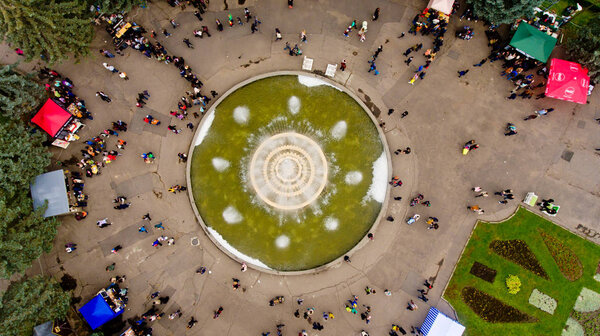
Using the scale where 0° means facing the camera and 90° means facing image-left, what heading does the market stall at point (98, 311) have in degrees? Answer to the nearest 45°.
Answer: approximately 225°

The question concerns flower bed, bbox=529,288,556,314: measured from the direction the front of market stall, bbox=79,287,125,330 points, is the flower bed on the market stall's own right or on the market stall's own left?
on the market stall's own right

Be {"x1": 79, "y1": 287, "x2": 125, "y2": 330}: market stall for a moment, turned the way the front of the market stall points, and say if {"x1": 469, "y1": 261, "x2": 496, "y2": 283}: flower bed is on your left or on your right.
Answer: on your right
